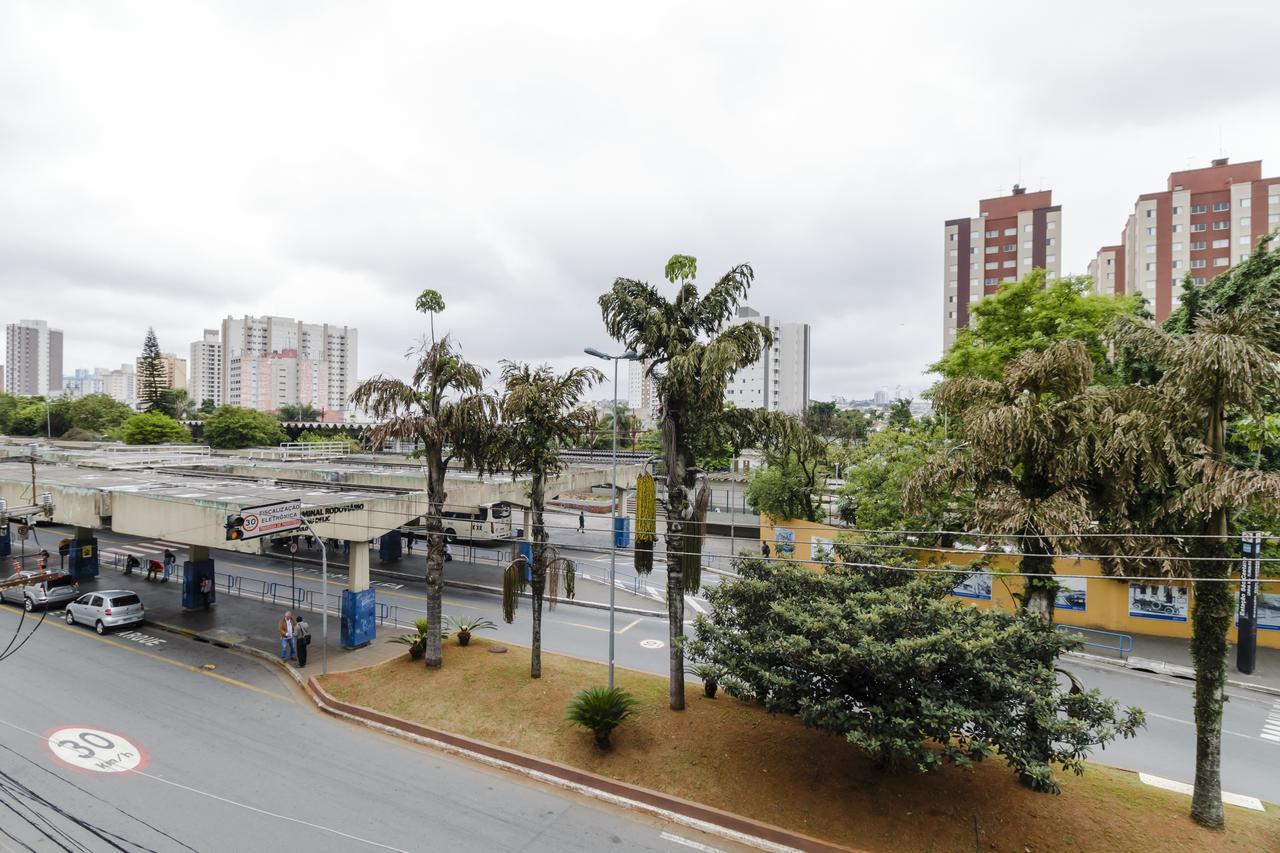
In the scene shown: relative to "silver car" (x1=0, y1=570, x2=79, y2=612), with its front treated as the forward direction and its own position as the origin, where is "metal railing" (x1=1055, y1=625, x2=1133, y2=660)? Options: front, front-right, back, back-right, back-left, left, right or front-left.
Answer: back

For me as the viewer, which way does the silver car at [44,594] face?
facing away from the viewer and to the left of the viewer

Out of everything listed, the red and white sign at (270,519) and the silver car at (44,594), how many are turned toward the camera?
1

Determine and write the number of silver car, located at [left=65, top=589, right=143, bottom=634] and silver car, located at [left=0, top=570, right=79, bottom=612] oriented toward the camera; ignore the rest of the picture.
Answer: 0

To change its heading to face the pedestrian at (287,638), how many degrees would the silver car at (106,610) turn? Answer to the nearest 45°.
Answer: approximately 180°

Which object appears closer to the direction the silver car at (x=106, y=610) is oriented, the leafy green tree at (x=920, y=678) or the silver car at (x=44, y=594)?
the silver car

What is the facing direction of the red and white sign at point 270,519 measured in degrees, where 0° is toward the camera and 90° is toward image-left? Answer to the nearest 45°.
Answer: approximately 0°

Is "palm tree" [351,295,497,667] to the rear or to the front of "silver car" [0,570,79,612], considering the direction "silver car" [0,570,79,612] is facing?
to the rear

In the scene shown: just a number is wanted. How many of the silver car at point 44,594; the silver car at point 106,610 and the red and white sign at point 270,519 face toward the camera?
1

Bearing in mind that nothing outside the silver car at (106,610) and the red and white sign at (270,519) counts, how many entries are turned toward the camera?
1

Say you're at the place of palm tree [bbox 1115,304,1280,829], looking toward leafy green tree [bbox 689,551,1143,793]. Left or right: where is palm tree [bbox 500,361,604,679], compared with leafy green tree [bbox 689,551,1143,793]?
right

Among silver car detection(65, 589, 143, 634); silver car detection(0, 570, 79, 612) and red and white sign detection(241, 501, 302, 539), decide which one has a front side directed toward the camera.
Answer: the red and white sign

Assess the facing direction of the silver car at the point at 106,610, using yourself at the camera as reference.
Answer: facing away from the viewer and to the left of the viewer

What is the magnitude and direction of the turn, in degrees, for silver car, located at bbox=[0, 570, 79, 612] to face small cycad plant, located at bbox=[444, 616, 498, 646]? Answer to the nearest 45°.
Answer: approximately 180°

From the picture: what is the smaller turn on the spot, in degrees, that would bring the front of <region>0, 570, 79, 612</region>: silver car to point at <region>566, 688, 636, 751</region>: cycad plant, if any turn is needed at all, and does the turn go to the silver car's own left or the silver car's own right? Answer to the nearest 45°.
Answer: approximately 135° to the silver car's own left
